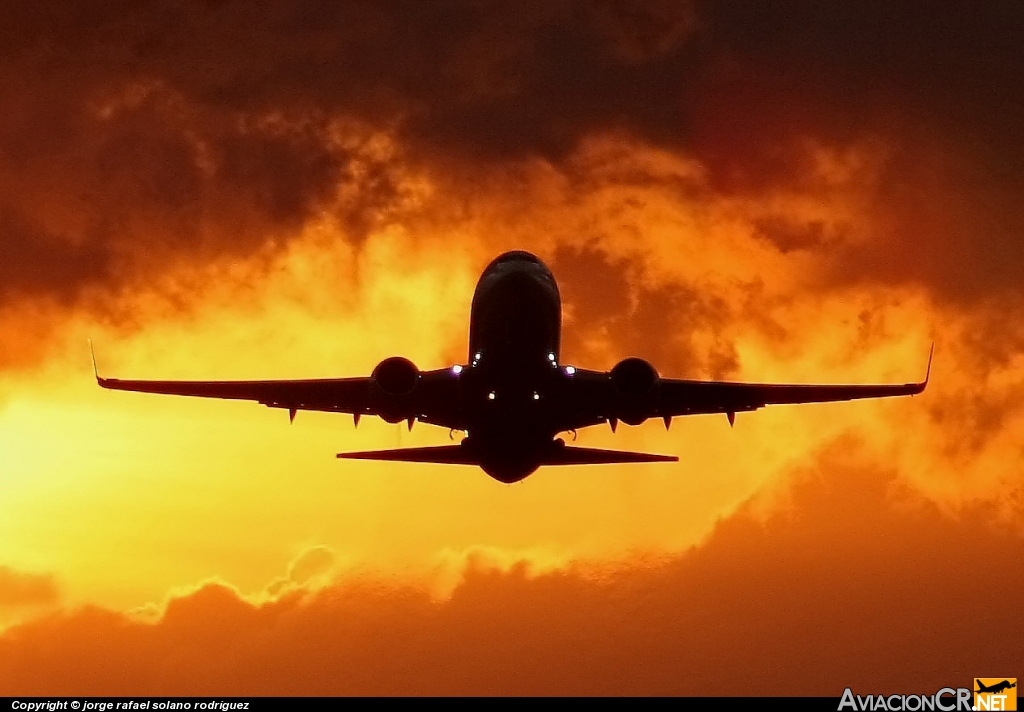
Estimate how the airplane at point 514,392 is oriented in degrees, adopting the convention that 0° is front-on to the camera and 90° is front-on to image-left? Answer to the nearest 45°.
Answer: approximately 0°
